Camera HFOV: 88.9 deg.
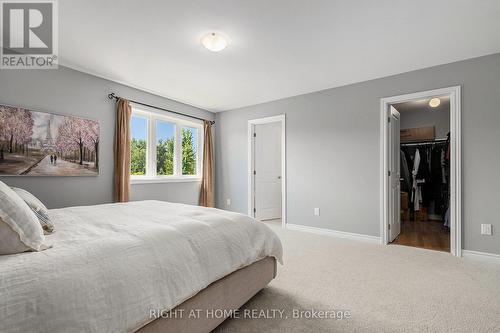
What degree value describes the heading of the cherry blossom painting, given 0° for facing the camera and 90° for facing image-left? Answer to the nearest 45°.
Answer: approximately 315°

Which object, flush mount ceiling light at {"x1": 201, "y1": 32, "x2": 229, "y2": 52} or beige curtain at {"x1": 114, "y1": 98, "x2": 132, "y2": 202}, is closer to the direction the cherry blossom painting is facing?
the flush mount ceiling light

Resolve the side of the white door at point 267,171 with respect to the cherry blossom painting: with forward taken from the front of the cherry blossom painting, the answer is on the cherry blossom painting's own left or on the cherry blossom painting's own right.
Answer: on the cherry blossom painting's own left

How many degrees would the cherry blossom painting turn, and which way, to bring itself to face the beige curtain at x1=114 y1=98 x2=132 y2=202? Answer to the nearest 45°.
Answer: approximately 45° to its left

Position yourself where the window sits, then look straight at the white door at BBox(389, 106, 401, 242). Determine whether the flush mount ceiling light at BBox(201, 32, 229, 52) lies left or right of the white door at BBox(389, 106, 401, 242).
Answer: right

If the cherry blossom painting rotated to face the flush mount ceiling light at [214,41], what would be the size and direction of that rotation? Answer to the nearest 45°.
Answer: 0° — it already faces it
